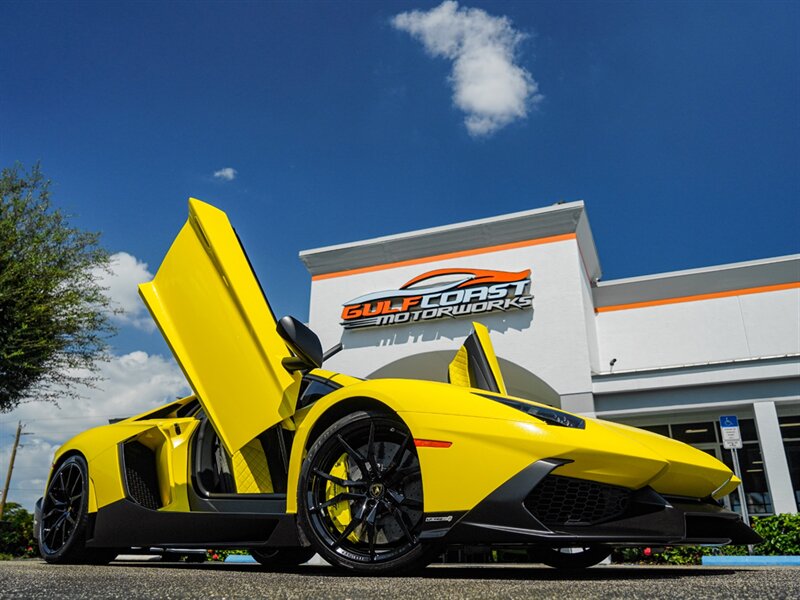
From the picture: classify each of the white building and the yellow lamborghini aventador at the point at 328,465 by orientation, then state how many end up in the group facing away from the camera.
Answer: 0

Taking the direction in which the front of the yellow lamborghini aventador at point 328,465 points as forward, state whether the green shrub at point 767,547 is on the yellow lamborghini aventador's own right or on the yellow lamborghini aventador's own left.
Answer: on the yellow lamborghini aventador's own left

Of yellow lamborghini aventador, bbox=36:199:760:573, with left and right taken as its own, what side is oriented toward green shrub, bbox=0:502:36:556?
back

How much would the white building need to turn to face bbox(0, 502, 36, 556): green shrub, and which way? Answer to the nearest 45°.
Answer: approximately 90° to its right

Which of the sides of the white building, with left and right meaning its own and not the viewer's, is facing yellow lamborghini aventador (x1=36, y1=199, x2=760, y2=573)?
front

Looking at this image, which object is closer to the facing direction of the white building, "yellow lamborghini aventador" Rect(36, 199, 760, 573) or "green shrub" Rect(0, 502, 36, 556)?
the yellow lamborghini aventador

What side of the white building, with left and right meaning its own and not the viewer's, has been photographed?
front

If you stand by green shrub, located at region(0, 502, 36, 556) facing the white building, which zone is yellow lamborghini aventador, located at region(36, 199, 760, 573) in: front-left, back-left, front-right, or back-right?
front-right

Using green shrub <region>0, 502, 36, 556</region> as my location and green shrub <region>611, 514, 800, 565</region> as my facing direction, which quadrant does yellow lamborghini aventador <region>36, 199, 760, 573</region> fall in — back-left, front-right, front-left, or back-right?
front-right

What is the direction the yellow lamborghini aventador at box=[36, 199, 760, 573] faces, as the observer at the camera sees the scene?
facing the viewer and to the right of the viewer

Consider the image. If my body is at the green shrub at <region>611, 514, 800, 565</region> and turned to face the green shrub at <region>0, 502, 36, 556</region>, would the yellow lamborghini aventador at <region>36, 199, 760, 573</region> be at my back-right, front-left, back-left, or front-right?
front-left
